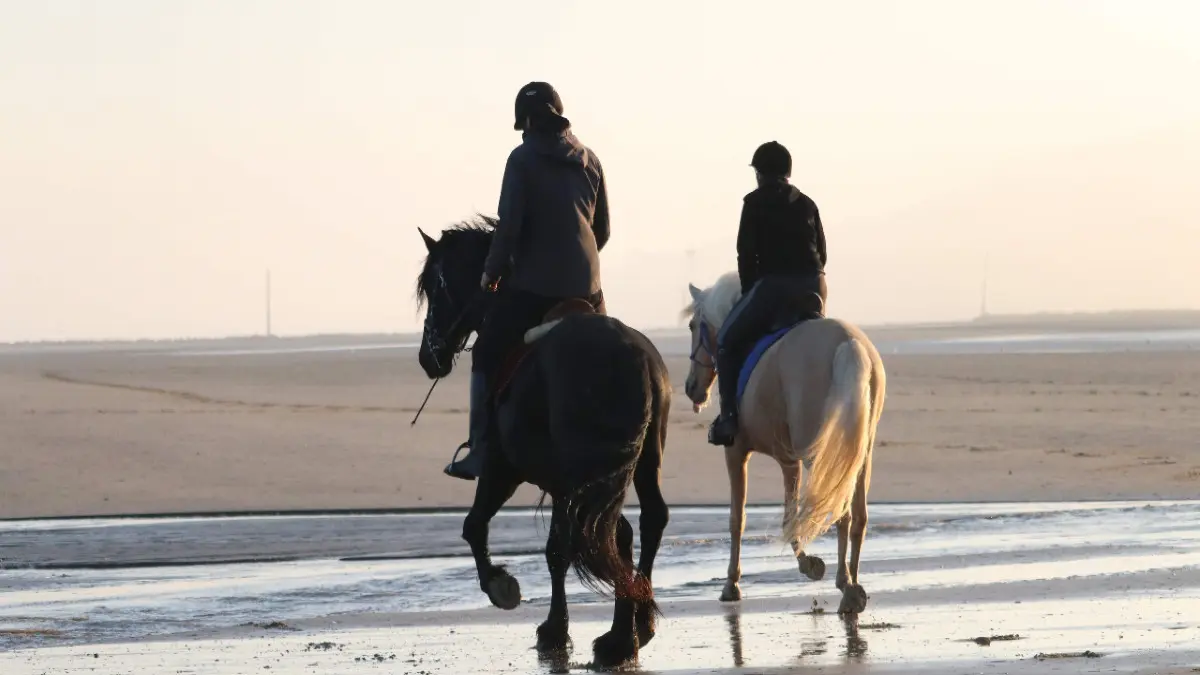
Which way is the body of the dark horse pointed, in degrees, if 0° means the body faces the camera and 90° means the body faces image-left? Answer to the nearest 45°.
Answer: approximately 135°

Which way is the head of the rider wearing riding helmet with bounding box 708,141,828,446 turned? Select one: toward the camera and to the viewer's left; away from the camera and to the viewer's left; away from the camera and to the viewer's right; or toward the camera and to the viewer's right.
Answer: away from the camera and to the viewer's left

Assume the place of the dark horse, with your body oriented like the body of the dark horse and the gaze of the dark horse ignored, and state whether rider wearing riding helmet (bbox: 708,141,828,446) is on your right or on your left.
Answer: on your right

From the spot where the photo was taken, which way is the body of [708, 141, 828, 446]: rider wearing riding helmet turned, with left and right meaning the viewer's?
facing away from the viewer and to the left of the viewer

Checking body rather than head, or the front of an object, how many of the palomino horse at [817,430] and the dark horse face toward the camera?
0

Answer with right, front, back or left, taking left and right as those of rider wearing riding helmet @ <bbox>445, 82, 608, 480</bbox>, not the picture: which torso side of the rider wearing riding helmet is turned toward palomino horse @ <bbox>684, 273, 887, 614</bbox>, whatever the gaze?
right

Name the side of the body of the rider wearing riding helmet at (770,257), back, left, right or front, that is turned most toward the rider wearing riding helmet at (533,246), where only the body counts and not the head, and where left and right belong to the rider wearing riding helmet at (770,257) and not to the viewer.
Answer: left

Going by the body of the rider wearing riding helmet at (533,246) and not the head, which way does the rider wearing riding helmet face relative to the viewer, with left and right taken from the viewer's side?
facing away from the viewer and to the left of the viewer

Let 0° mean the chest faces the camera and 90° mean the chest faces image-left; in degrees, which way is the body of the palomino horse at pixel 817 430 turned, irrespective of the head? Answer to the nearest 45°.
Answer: approximately 135°
